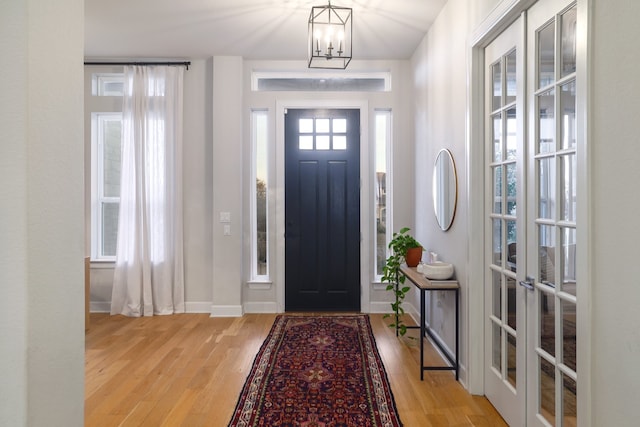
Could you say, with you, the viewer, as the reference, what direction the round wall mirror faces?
facing to the left of the viewer

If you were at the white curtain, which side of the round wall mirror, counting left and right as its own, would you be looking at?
front

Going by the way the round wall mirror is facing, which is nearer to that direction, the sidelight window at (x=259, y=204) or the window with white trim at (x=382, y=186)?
the sidelight window

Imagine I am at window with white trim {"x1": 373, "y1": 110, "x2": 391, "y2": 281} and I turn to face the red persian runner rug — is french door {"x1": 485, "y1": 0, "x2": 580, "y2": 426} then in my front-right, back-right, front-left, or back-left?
front-left

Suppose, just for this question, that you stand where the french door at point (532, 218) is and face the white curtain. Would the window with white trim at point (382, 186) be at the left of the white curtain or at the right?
right

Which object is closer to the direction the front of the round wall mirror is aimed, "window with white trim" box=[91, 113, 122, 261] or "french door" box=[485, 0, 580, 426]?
the window with white trim

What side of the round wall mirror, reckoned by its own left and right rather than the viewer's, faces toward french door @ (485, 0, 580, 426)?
left

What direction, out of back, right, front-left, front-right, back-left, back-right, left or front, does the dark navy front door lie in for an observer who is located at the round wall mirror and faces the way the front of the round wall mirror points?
front-right
